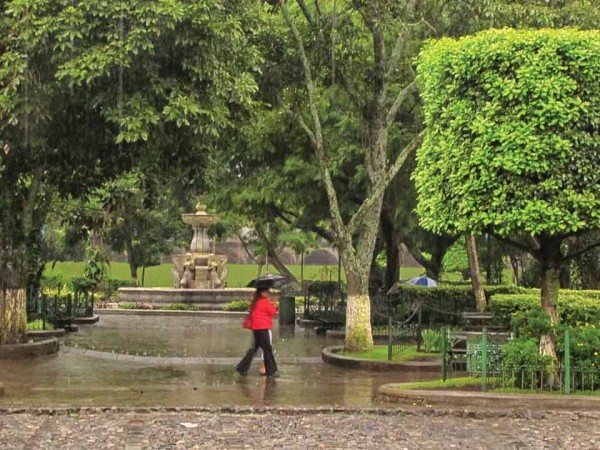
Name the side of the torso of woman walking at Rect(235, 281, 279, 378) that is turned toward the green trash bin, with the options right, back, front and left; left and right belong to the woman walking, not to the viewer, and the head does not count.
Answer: left

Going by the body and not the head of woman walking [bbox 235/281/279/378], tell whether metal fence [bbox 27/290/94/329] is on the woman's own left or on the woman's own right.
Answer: on the woman's own left

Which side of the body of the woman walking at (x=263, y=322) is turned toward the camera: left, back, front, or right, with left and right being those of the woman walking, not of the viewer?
right
